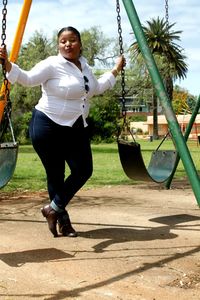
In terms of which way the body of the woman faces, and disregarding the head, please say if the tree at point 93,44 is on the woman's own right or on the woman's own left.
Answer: on the woman's own left

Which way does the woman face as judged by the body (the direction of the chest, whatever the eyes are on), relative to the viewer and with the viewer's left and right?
facing the viewer and to the right of the viewer
